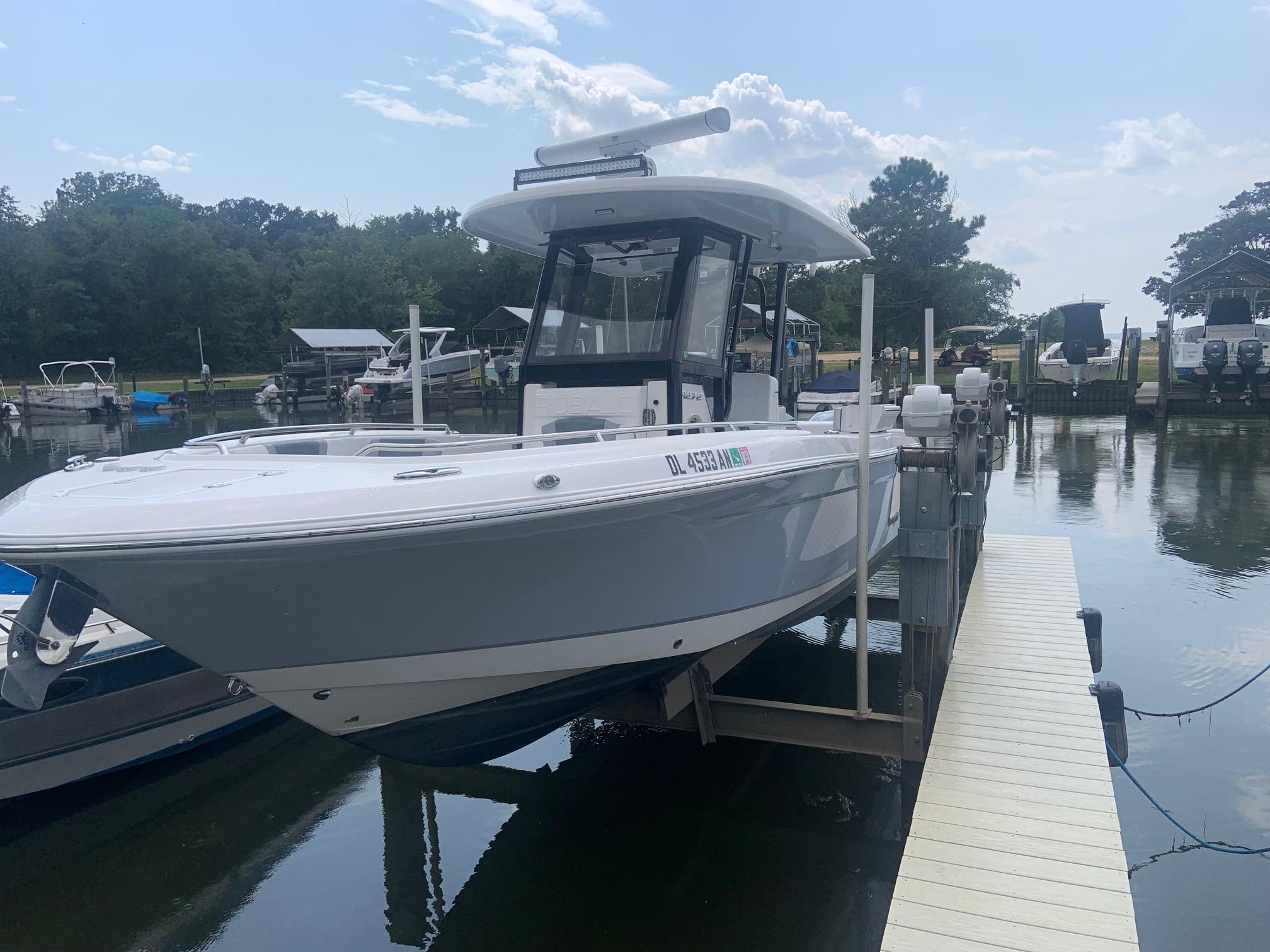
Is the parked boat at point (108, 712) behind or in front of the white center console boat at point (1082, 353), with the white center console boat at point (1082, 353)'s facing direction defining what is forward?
behind

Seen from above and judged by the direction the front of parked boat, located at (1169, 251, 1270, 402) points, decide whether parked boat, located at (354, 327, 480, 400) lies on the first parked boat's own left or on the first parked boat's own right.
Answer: on the first parked boat's own left

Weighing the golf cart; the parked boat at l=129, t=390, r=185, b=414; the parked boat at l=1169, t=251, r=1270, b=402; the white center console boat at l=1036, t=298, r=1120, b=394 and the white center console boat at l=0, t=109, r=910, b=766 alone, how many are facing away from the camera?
2

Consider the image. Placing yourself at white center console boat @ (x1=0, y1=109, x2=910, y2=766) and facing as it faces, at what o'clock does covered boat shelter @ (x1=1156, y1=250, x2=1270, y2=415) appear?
The covered boat shelter is roughly at 6 o'clock from the white center console boat.

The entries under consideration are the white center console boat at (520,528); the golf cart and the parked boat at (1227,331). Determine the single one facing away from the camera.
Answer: the parked boat

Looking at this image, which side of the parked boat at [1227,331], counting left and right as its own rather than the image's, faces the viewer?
back

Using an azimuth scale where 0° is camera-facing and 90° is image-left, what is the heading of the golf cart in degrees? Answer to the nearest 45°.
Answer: approximately 90°
